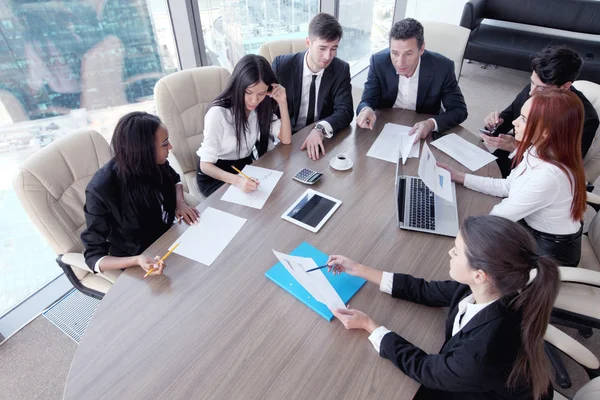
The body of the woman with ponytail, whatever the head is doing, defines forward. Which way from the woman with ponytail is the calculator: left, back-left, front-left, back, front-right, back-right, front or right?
front-right

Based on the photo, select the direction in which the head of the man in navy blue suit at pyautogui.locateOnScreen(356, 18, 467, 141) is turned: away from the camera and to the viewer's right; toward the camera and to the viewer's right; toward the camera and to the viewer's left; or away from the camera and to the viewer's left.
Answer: toward the camera and to the viewer's left

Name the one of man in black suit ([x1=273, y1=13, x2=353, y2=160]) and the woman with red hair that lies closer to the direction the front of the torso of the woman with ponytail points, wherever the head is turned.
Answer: the man in black suit

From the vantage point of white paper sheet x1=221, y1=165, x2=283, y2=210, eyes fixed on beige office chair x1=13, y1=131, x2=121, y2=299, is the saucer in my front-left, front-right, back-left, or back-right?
back-right

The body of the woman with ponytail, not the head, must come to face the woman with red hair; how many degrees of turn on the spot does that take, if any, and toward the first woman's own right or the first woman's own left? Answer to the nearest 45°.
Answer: approximately 90° to the first woman's own right

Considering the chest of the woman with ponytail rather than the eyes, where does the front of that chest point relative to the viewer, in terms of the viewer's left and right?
facing to the left of the viewer

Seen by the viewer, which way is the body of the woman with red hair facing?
to the viewer's left

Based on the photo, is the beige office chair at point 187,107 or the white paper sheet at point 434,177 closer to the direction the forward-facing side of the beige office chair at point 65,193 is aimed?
the white paper sheet

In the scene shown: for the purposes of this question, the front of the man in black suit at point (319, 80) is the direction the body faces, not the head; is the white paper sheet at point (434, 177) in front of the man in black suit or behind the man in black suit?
in front

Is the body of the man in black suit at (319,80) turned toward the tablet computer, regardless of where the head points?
yes

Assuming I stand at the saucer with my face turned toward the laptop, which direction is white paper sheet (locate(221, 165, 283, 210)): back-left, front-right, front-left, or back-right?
back-right

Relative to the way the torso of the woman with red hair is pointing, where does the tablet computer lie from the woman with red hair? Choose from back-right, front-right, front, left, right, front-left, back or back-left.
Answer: front-left

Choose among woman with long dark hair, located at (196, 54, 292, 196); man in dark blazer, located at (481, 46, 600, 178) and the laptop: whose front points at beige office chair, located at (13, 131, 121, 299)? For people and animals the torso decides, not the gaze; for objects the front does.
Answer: the man in dark blazer

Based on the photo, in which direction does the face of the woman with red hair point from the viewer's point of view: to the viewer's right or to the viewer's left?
to the viewer's left

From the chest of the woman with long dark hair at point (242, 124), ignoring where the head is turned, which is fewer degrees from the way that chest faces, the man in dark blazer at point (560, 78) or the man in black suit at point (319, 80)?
the man in dark blazer
